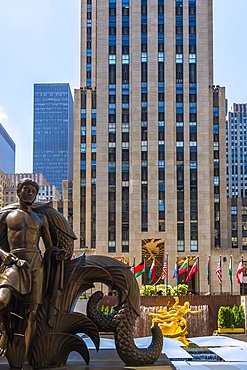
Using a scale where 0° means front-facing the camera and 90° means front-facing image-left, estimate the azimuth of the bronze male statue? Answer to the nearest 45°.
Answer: approximately 0°

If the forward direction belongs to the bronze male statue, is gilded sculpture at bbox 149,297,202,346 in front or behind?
behind

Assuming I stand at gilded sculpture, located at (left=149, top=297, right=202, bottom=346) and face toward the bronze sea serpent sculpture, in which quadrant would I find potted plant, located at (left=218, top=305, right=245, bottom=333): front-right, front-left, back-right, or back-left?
back-left

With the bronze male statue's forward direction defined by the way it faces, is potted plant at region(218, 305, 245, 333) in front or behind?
behind
